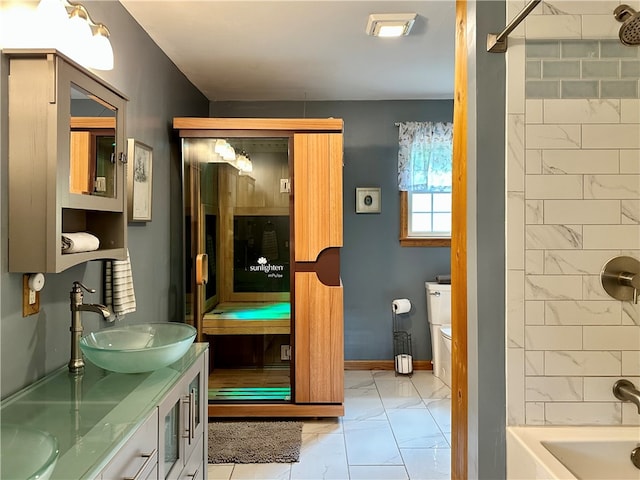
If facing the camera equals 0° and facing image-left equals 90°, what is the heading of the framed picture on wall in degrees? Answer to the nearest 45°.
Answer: approximately 315°

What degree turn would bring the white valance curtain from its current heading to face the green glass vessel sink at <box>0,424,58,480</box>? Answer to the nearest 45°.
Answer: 0° — it already faces it

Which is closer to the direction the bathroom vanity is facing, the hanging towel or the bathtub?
the bathtub

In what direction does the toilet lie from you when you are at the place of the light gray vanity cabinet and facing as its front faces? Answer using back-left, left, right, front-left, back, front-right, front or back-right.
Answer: left
